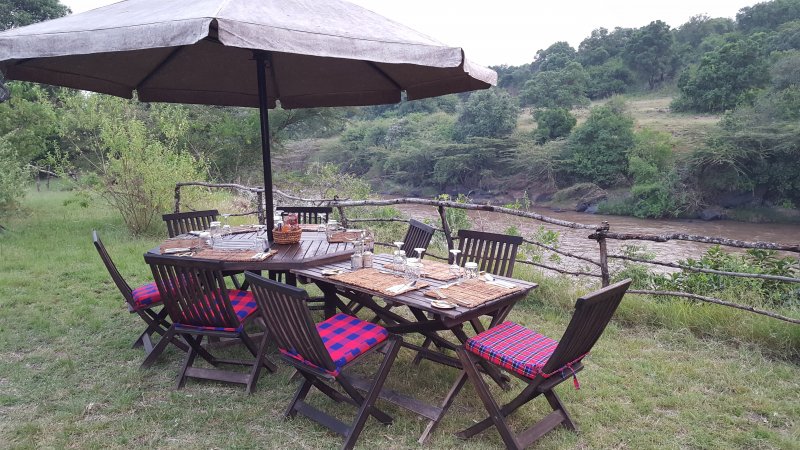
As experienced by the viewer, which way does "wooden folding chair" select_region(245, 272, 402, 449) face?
facing away from the viewer and to the right of the viewer

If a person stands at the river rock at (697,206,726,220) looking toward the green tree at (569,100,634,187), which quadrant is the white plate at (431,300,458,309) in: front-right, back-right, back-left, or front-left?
back-left

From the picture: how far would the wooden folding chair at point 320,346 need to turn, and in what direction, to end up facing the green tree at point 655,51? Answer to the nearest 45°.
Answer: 0° — it already faces it

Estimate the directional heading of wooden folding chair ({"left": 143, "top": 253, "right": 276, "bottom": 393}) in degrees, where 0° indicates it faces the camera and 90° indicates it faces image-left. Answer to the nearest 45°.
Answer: approximately 225°

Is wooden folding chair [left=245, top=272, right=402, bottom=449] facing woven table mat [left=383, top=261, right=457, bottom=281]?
yes

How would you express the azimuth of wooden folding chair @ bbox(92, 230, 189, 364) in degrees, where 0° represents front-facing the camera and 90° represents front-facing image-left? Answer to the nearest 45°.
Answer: approximately 270°

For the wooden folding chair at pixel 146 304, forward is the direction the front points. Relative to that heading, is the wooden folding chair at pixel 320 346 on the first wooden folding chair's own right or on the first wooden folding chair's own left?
on the first wooden folding chair's own right
